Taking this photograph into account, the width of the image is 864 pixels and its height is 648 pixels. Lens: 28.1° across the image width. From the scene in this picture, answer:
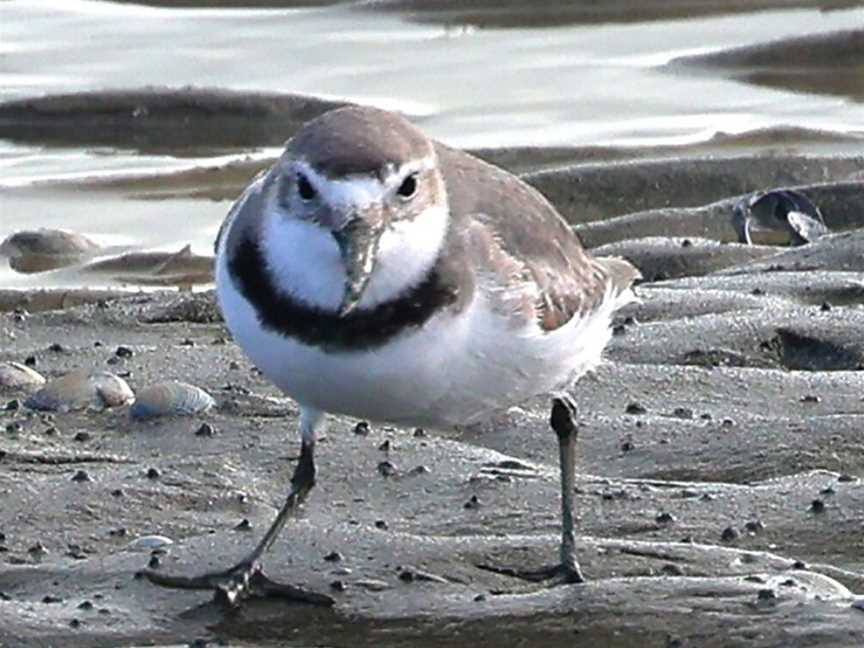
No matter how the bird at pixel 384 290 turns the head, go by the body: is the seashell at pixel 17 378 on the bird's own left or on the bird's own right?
on the bird's own right

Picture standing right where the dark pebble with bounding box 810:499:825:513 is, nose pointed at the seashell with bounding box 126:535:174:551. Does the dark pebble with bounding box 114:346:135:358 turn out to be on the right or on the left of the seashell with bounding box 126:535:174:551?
right

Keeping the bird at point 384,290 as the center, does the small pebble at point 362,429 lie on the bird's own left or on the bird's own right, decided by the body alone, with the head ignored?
on the bird's own right

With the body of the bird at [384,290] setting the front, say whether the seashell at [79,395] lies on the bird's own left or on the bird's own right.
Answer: on the bird's own right

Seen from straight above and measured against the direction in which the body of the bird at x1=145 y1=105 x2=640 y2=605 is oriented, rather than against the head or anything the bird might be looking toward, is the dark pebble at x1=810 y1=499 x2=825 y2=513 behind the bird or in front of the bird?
behind

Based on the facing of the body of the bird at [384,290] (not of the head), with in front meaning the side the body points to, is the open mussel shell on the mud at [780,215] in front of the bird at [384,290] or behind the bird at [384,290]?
behind

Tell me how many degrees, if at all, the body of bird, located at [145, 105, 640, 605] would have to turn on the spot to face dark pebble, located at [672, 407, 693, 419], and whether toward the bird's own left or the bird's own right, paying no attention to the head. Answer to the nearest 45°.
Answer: approximately 180°

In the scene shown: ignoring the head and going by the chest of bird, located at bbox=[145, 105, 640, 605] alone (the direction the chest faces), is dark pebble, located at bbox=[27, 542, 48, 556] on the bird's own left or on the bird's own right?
on the bird's own right

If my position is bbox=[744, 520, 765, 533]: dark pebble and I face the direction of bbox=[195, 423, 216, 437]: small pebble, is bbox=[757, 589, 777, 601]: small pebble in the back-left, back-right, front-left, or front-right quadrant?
back-left
